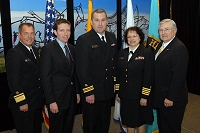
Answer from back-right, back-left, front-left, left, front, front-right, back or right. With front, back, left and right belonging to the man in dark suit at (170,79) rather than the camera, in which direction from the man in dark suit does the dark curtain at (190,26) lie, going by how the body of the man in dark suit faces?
back-right

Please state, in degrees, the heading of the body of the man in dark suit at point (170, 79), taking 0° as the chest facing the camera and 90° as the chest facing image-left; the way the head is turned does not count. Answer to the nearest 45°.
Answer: approximately 45°

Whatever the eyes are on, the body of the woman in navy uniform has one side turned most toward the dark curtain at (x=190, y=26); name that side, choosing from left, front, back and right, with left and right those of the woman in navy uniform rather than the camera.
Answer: back

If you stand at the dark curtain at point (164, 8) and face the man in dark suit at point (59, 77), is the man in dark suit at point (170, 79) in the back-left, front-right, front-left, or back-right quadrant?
front-left

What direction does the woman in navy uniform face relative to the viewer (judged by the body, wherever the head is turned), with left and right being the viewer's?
facing the viewer and to the left of the viewer

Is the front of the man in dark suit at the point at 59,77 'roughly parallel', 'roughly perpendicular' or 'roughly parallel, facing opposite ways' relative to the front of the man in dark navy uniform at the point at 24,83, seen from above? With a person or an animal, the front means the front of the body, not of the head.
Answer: roughly parallel

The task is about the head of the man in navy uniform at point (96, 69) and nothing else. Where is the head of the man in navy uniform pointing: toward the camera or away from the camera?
toward the camera

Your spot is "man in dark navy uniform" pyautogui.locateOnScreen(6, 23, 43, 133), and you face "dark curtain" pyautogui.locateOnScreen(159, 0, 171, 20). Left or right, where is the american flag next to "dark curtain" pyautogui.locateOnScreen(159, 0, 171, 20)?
left

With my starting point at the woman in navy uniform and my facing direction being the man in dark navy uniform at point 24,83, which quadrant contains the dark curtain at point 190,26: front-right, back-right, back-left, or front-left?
back-right

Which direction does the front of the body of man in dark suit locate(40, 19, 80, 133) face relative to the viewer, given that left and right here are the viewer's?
facing the viewer and to the right of the viewer

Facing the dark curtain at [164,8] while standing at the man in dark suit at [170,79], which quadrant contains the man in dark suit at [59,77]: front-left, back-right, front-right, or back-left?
back-left
